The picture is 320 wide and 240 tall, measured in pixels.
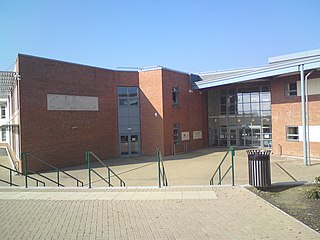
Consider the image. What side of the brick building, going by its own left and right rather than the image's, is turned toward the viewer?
front
